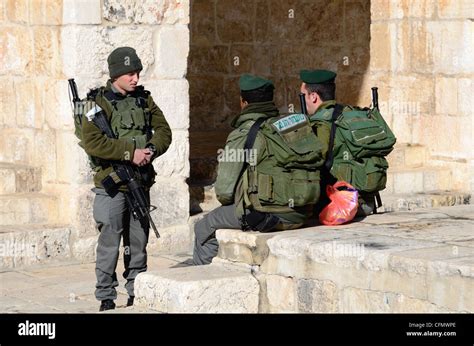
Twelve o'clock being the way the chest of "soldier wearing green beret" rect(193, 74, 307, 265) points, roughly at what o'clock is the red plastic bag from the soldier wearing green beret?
The red plastic bag is roughly at 4 o'clock from the soldier wearing green beret.

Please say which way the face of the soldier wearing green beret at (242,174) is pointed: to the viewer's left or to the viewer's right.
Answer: to the viewer's left

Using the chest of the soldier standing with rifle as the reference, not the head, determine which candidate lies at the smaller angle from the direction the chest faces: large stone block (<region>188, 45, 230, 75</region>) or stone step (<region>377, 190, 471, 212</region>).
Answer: the stone step

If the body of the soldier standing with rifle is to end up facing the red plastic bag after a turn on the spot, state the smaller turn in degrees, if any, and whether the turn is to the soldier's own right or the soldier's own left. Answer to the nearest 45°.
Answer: approximately 45° to the soldier's own left

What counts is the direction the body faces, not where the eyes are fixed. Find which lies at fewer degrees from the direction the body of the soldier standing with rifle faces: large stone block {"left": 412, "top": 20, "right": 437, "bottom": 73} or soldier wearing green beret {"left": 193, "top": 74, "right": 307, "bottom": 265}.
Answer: the soldier wearing green beret

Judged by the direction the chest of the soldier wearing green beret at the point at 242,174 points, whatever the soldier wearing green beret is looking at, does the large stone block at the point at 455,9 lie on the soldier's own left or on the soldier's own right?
on the soldier's own right

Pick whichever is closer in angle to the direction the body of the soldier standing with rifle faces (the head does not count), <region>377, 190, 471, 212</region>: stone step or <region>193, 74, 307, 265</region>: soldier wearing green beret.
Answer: the soldier wearing green beret

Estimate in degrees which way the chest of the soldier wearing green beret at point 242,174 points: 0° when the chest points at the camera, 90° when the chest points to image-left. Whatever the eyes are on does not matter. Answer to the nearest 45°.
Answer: approximately 135°

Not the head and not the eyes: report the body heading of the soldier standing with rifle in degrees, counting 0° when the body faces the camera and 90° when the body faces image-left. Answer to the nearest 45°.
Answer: approximately 315°

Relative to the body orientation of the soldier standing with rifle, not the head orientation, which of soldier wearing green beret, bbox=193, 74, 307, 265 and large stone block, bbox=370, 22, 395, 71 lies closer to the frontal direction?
the soldier wearing green beret

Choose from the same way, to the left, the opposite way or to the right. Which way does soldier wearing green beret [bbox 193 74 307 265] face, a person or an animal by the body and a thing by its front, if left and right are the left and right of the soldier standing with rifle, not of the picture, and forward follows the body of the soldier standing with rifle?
the opposite way
